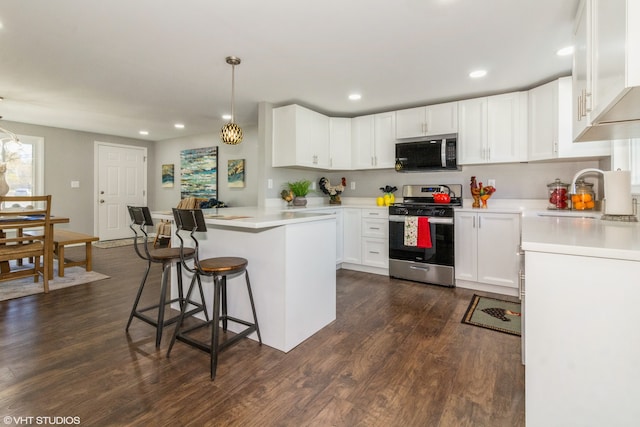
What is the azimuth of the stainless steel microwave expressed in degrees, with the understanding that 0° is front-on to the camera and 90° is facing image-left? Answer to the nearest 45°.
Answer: approximately 0°

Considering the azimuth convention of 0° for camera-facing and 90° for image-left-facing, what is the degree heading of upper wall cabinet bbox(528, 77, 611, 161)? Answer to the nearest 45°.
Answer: approximately 45°

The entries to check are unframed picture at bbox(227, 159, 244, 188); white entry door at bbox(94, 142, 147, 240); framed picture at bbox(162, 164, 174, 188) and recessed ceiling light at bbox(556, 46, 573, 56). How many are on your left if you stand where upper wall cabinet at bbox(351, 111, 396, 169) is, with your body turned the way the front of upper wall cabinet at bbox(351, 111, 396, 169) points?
1

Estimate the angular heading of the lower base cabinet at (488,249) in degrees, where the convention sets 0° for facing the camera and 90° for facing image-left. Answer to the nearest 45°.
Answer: approximately 0°

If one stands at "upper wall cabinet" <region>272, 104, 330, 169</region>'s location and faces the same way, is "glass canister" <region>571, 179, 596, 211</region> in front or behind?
in front

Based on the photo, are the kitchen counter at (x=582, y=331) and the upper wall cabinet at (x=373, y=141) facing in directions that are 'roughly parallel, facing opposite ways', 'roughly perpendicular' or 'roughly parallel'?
roughly perpendicular

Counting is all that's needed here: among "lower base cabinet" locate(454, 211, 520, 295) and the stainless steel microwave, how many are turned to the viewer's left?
0

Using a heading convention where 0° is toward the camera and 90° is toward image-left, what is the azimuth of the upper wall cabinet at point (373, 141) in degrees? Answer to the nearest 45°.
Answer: approximately 45°

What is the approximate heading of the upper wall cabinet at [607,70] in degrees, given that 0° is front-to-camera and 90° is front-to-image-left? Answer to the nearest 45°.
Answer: approximately 90°

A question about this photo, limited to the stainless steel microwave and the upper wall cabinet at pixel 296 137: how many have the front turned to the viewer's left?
0

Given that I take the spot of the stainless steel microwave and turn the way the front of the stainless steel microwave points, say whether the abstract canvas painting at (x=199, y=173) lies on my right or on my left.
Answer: on my right

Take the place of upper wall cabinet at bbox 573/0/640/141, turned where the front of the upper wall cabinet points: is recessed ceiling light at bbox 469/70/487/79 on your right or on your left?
on your right

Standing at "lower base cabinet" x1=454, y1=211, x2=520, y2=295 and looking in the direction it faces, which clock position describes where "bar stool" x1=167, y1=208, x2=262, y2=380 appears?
The bar stool is roughly at 1 o'clock from the lower base cabinet.
